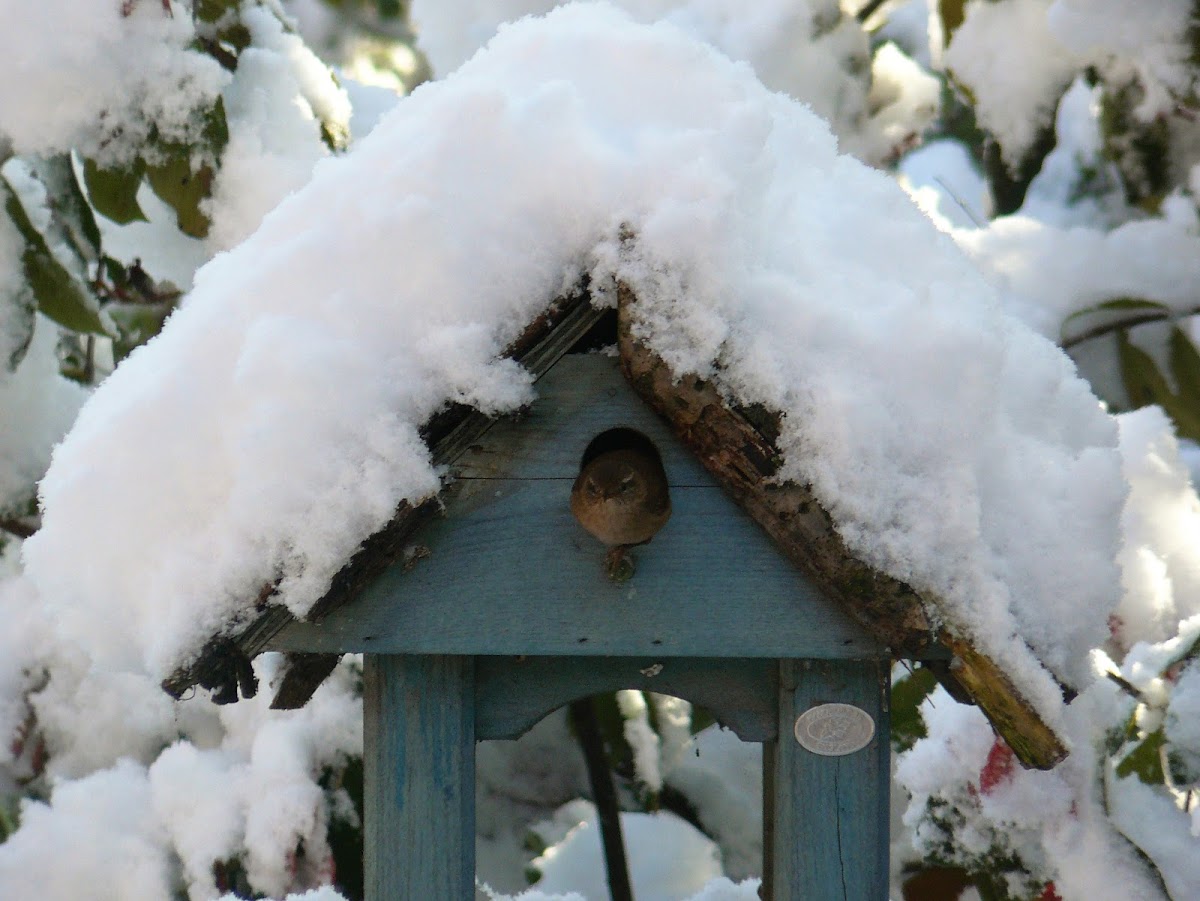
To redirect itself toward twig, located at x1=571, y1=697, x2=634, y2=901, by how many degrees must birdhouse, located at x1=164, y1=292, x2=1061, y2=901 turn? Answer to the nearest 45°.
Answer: approximately 180°

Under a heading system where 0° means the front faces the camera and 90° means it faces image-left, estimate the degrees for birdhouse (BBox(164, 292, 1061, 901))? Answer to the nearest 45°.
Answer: approximately 0°

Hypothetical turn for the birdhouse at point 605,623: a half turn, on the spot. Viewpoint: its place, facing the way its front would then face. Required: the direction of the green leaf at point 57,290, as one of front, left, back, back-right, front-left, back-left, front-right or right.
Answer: front-left

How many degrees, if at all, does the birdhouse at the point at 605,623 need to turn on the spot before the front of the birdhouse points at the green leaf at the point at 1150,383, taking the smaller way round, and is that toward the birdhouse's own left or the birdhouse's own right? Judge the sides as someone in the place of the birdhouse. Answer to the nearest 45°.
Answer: approximately 135° to the birdhouse's own left
